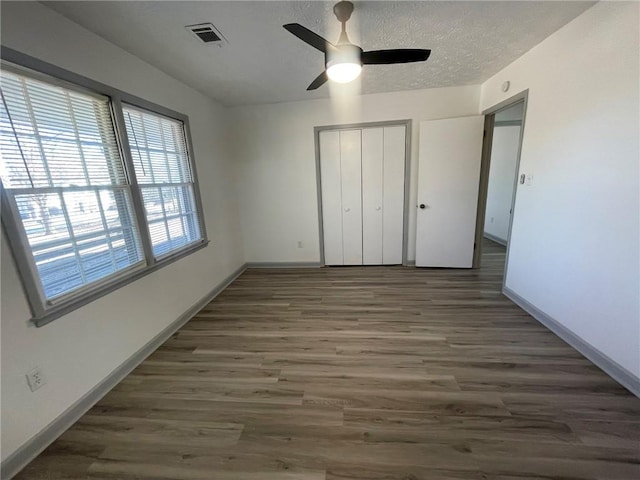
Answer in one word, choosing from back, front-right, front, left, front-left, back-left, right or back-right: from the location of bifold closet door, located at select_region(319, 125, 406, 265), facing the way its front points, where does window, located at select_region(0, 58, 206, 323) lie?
front-right

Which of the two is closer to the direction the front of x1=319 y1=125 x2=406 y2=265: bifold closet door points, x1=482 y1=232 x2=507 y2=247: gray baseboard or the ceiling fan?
the ceiling fan

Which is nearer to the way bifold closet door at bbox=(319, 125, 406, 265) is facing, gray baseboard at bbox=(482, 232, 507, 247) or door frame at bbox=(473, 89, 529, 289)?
the door frame

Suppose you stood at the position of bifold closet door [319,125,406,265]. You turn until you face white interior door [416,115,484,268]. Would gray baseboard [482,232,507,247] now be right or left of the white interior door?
left

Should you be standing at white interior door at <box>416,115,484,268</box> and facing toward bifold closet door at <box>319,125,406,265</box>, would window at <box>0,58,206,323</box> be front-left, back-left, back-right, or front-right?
front-left

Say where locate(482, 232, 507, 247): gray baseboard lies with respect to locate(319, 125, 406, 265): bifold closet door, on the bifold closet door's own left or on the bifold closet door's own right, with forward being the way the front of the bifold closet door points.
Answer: on the bifold closet door's own left

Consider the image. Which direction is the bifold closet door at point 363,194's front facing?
toward the camera

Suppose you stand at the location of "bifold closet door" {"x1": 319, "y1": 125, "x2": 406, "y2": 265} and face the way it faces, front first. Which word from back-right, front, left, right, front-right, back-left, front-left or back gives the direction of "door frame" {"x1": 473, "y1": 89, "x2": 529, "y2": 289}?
left

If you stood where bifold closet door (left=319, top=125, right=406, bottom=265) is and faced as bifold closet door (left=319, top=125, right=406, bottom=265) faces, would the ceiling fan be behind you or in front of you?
in front

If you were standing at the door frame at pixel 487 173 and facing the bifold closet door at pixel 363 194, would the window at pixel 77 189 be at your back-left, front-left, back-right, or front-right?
front-left

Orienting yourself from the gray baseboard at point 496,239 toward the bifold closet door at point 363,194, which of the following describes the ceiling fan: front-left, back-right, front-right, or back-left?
front-left

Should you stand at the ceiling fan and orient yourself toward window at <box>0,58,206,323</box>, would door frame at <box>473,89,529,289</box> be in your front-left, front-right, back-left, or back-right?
back-right

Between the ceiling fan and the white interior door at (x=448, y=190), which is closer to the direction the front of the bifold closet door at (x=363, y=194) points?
the ceiling fan

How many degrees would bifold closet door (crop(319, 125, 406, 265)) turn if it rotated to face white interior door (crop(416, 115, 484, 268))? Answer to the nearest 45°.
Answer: approximately 90° to its left

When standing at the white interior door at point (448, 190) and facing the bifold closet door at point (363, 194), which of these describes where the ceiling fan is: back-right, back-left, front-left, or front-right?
front-left
